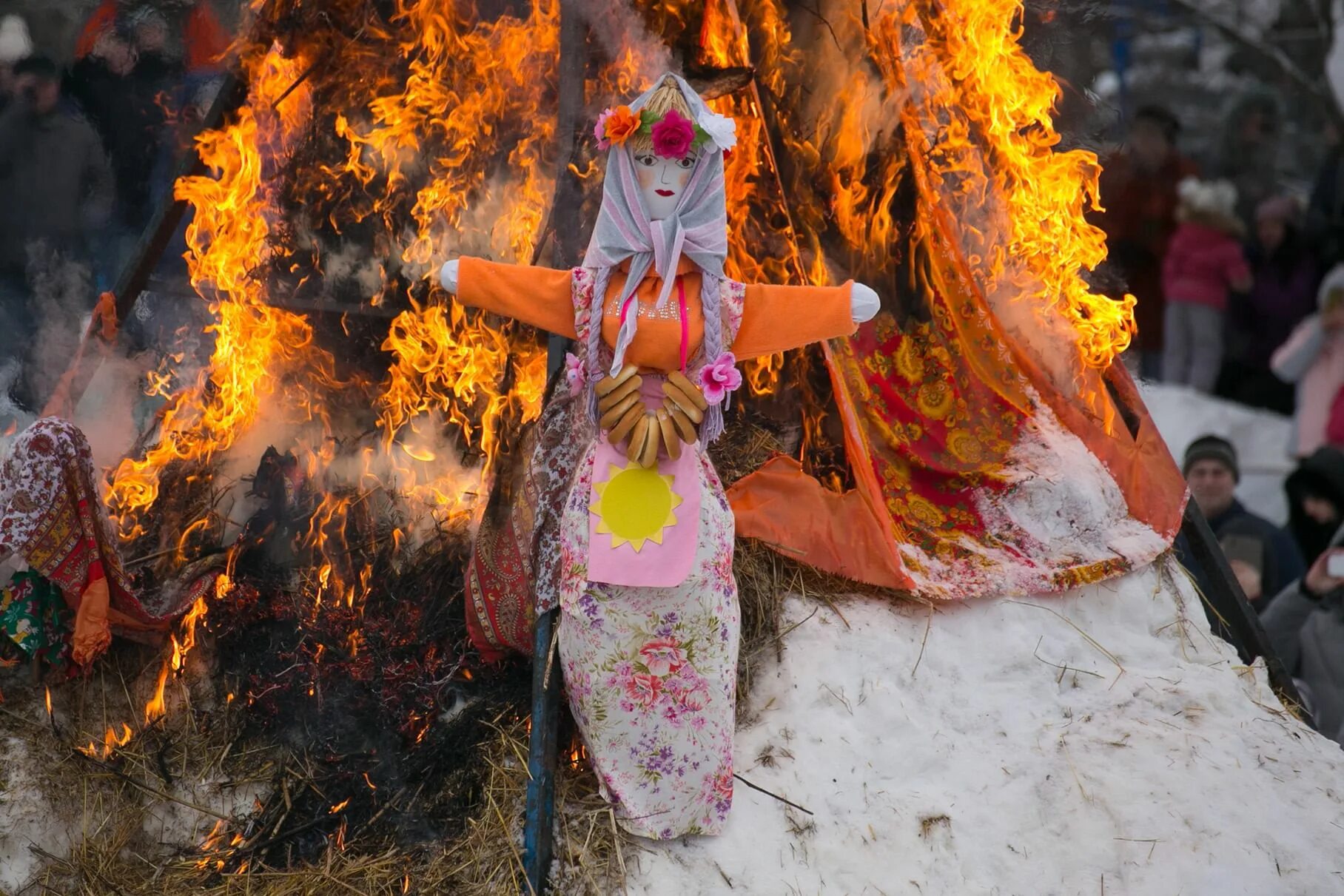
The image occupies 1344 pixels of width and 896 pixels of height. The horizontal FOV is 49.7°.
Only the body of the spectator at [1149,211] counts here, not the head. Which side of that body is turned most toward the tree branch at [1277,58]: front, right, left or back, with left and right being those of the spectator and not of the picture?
back

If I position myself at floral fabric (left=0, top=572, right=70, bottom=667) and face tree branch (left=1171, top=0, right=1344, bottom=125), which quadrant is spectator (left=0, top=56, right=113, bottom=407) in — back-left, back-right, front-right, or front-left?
front-left

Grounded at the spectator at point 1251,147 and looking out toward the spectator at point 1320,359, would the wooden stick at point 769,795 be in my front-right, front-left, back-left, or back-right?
front-right

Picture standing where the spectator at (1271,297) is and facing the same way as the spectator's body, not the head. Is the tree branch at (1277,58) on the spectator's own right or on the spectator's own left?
on the spectator's own right

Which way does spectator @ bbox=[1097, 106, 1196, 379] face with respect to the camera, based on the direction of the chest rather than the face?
toward the camera

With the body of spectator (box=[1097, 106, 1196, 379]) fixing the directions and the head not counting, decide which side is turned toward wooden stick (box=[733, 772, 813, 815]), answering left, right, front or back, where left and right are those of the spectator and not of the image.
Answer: front

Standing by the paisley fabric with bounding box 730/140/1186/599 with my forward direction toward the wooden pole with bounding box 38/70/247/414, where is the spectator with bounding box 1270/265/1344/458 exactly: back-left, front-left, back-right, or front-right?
back-right

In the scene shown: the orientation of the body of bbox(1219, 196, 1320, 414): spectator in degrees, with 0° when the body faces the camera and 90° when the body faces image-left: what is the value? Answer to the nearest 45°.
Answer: approximately 45°

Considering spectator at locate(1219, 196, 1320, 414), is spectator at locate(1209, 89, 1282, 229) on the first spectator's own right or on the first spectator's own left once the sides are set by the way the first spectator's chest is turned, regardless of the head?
on the first spectator's own right

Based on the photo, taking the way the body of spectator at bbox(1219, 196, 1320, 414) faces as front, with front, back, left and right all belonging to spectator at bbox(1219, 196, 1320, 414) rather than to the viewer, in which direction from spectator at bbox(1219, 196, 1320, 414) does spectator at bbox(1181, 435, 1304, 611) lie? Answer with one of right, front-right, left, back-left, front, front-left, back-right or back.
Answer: front-left
